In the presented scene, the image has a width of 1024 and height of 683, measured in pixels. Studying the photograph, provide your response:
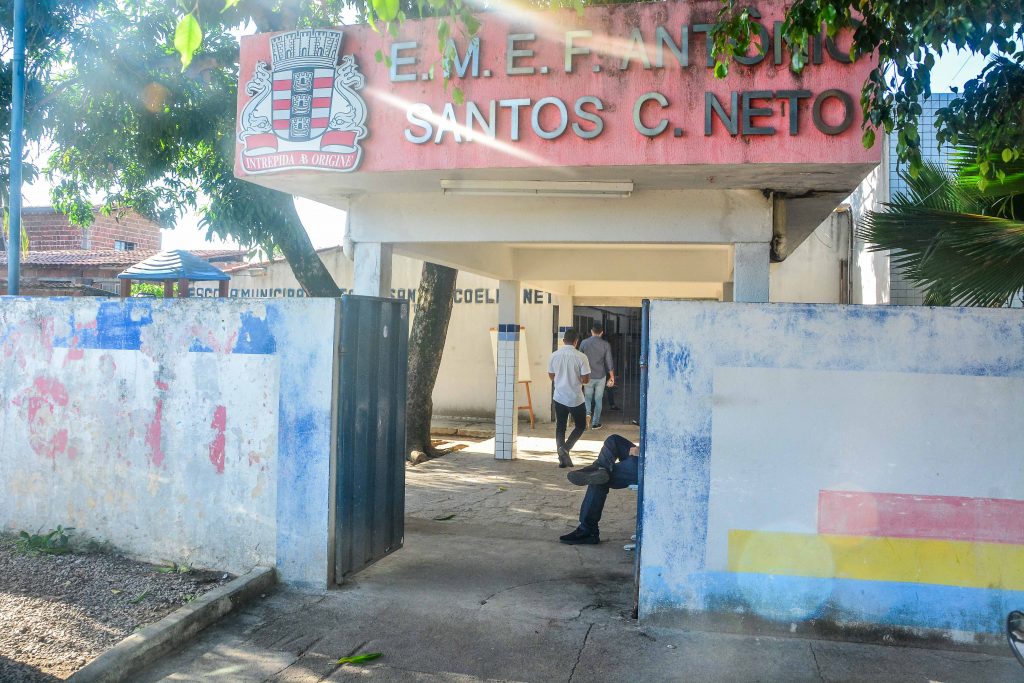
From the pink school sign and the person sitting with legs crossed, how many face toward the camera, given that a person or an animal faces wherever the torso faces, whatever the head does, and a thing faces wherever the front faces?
1

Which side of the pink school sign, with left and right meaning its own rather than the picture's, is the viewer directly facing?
front

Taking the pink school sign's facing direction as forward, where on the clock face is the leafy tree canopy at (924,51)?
The leafy tree canopy is roughly at 10 o'clock from the pink school sign.

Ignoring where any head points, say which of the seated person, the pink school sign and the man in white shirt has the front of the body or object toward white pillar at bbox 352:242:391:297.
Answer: the seated person

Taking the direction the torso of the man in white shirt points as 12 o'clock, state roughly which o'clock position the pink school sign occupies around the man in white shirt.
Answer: The pink school sign is roughly at 6 o'clock from the man in white shirt.

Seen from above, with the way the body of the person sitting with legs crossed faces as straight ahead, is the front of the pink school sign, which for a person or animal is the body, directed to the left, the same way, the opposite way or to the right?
to the left

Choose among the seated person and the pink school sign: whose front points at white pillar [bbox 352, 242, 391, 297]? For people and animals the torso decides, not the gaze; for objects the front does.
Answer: the seated person

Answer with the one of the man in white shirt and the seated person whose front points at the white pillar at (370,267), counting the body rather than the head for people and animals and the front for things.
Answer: the seated person

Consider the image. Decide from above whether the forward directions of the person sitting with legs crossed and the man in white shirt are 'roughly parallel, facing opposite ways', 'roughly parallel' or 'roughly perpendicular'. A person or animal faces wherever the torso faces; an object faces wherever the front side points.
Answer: roughly perpendicular

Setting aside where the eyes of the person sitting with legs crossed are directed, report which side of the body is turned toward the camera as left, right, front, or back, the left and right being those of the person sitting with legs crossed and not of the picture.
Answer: left

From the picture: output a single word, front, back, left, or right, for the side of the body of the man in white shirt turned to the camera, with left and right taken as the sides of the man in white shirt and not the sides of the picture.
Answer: back

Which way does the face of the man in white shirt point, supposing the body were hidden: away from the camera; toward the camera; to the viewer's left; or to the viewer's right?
away from the camera
